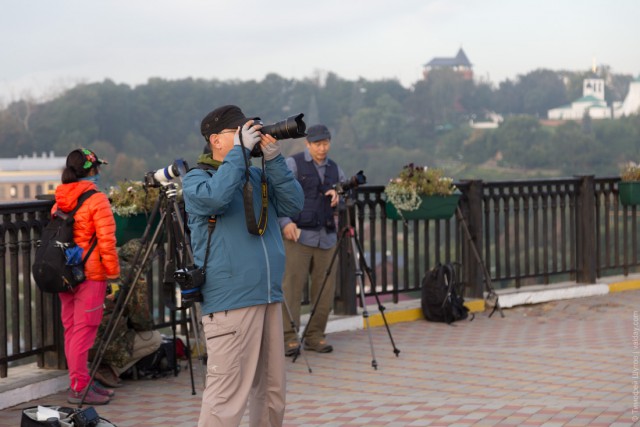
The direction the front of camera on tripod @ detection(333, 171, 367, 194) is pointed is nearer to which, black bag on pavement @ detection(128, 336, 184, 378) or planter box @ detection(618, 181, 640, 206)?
the planter box

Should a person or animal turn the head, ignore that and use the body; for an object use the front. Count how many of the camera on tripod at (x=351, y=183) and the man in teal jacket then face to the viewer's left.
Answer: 0

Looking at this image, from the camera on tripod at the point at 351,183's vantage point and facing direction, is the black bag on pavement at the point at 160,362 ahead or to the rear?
to the rear

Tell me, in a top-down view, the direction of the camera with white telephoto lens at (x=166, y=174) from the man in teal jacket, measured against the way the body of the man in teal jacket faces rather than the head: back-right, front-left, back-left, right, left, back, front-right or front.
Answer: back-left

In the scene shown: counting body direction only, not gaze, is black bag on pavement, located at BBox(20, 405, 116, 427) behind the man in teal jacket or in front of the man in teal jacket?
behind
